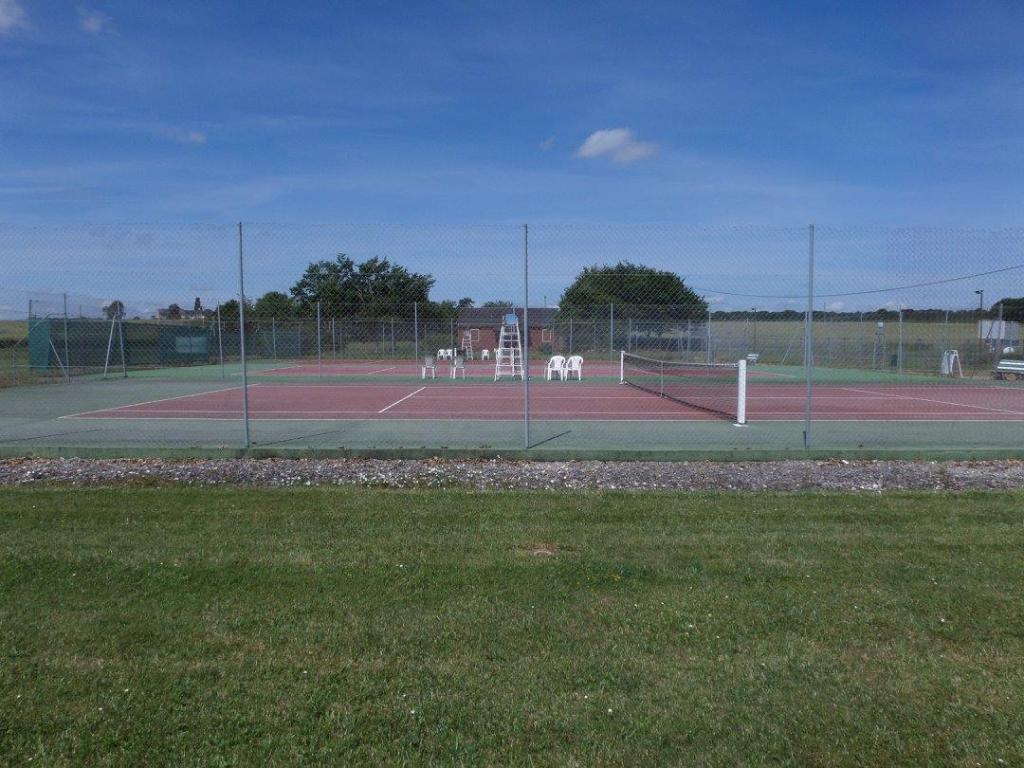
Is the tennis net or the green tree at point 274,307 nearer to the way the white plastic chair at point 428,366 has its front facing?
the tennis net

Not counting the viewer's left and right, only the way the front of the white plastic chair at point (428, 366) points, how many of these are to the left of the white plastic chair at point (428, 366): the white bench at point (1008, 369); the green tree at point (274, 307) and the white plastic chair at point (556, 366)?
2

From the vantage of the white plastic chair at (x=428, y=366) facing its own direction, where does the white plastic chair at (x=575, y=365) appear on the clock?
the white plastic chair at (x=575, y=365) is roughly at 9 o'clock from the white plastic chair at (x=428, y=366).

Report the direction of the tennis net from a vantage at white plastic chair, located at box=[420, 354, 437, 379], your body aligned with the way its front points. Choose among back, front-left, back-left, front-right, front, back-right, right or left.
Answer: front-left

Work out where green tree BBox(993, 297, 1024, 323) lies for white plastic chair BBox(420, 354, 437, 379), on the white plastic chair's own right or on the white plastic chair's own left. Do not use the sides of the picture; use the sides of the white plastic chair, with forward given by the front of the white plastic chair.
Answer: on the white plastic chair's own left

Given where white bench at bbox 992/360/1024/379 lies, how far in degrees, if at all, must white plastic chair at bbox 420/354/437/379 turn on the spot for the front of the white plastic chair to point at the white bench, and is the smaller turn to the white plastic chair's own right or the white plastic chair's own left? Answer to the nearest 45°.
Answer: approximately 90° to the white plastic chair's own left

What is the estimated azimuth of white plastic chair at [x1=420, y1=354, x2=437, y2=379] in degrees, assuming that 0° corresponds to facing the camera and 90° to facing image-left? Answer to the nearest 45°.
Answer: approximately 0°

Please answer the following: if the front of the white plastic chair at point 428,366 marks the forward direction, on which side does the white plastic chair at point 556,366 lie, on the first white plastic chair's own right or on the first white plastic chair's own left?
on the first white plastic chair's own left
